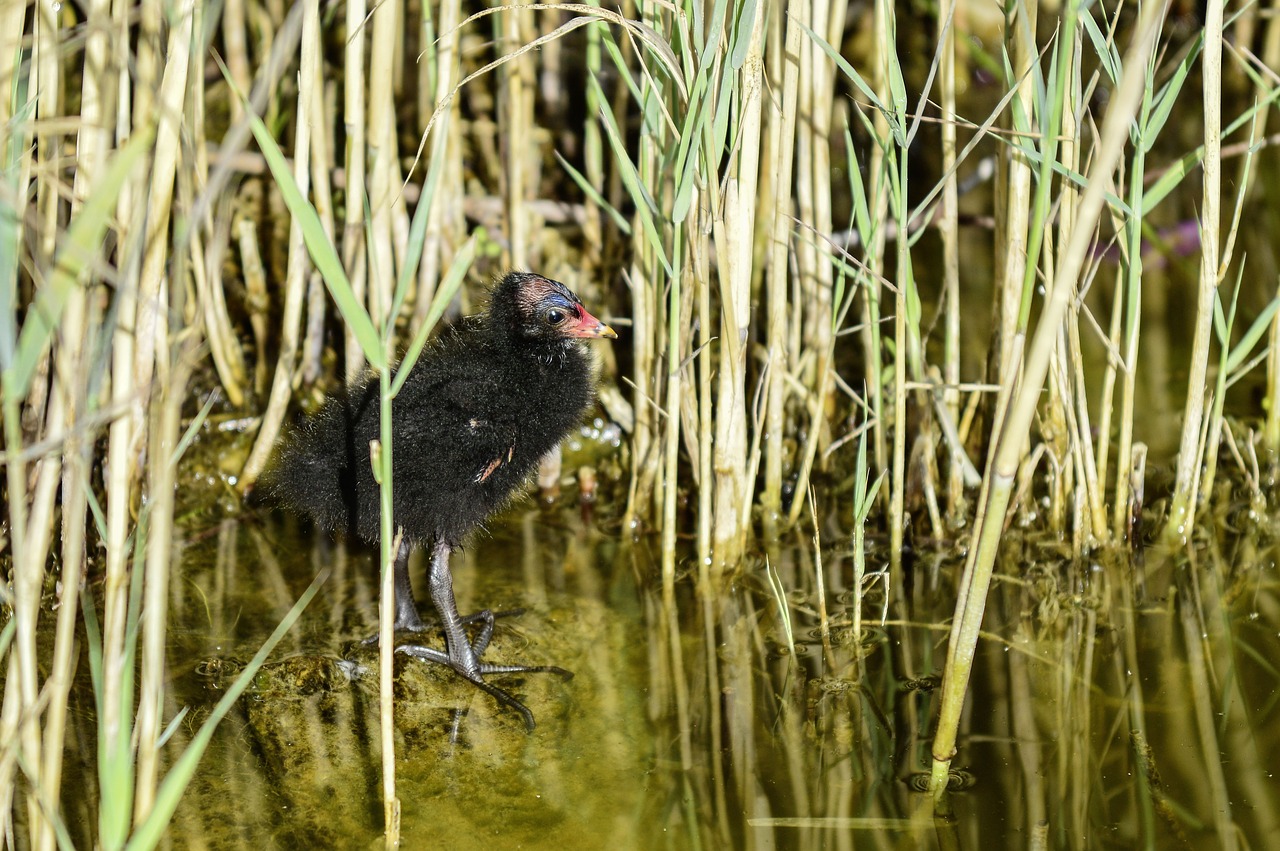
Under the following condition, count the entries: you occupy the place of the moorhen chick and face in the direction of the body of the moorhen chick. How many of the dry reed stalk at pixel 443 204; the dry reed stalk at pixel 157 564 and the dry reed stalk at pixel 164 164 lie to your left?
1

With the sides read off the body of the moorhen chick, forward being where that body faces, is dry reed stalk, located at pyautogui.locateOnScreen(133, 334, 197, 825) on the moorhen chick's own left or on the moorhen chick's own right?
on the moorhen chick's own right

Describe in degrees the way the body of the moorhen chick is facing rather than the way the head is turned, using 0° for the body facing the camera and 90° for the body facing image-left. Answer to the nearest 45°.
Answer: approximately 270°

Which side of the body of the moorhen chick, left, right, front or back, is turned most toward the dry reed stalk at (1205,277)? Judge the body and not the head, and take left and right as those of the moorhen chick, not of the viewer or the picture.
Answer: front

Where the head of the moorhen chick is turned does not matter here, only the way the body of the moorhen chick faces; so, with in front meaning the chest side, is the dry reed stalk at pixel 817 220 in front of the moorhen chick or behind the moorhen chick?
in front

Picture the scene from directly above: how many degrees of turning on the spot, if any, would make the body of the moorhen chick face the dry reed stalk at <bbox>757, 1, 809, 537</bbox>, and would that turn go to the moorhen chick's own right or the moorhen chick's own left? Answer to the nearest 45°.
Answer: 0° — it already faces it

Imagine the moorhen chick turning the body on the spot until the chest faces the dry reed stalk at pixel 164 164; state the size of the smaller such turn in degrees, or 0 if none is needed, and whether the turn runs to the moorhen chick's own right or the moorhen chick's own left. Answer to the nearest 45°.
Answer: approximately 135° to the moorhen chick's own right
